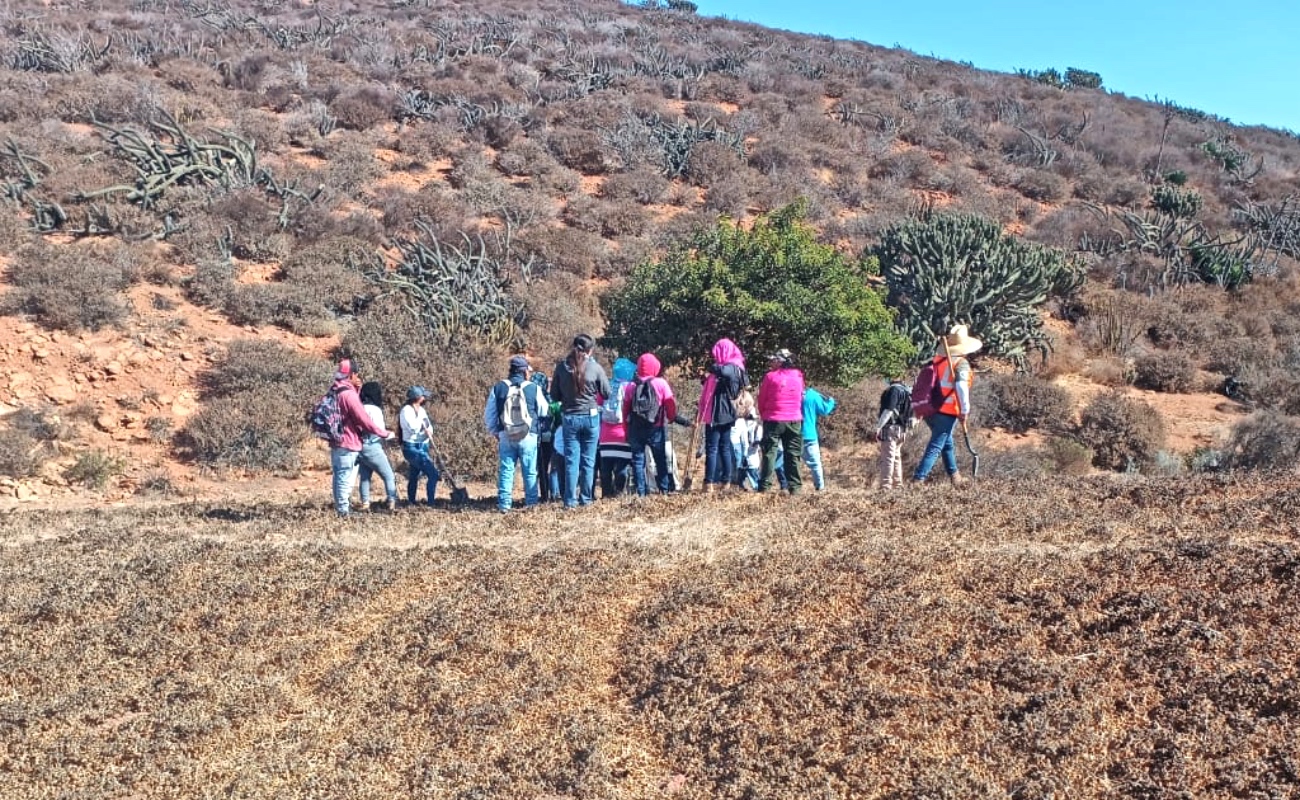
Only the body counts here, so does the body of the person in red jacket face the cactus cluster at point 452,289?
no

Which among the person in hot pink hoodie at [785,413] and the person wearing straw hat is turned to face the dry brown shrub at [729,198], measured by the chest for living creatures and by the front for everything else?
the person in hot pink hoodie

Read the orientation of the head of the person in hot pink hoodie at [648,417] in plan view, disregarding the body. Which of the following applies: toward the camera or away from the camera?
away from the camera

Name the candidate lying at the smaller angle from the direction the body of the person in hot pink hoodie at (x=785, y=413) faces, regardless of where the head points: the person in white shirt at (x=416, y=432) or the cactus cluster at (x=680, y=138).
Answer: the cactus cluster

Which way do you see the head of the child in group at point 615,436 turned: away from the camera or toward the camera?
away from the camera

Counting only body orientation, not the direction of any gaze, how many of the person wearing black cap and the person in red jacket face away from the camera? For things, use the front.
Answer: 1

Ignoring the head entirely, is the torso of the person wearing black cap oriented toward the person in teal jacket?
no

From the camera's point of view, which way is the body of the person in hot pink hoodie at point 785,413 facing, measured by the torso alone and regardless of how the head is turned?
away from the camera

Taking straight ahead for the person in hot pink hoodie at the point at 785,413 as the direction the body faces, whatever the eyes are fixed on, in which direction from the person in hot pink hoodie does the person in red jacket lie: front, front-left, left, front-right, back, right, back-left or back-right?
left

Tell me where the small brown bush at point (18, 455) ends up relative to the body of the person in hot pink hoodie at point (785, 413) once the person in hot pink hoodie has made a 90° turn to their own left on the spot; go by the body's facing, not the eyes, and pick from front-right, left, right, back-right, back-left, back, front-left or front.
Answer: front

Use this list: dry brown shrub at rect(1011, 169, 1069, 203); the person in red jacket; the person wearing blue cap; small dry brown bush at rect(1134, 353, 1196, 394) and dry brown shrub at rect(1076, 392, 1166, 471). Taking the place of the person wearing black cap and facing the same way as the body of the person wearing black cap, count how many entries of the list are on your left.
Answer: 2

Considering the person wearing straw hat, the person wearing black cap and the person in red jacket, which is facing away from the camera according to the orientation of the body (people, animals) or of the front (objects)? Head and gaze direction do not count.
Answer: the person wearing black cap

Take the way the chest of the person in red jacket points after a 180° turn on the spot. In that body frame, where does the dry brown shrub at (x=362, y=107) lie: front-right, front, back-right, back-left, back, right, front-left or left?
right

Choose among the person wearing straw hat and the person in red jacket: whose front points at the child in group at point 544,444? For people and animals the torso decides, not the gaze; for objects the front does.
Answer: the person in red jacket
